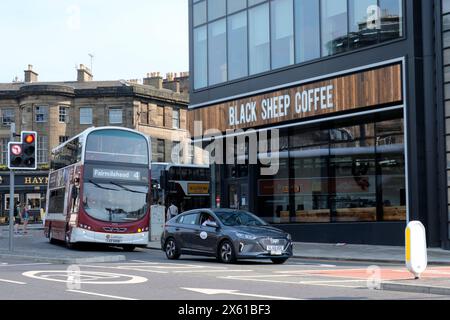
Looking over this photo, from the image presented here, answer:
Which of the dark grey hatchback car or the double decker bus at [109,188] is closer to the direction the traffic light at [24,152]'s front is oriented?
the dark grey hatchback car

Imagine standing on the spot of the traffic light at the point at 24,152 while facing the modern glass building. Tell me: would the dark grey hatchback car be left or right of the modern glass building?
right

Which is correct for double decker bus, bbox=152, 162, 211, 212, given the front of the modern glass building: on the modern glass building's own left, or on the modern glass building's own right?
on the modern glass building's own right

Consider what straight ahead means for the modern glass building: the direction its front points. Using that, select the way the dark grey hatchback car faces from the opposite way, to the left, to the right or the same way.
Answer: to the left

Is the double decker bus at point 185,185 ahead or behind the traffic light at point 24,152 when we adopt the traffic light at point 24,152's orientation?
behind

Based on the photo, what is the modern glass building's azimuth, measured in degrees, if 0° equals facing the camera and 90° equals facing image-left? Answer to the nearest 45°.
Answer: approximately 45°

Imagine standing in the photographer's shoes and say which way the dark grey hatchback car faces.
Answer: facing the viewer and to the right of the viewer

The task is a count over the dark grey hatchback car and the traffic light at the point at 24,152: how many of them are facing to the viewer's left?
0

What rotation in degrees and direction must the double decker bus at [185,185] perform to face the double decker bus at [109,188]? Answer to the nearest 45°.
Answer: approximately 45° to its left

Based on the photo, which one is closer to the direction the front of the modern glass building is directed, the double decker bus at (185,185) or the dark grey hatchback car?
the dark grey hatchback car

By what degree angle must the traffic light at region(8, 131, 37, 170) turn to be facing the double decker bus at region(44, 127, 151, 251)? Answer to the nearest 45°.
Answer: approximately 135° to its left

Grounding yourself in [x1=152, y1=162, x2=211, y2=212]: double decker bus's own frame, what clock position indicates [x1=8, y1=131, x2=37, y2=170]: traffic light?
The traffic light is roughly at 11 o'clock from the double decker bus.

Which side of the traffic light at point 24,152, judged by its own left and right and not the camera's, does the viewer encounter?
front

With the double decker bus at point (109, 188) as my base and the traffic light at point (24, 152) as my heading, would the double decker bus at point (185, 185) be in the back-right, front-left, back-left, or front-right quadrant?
back-right

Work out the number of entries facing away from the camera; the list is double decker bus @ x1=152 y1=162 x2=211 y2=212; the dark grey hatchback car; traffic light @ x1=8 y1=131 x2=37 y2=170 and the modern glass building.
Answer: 0

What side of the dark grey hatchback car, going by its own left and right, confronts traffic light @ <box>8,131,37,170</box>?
back

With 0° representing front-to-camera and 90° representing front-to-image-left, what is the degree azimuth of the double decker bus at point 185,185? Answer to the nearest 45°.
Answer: approximately 45°
